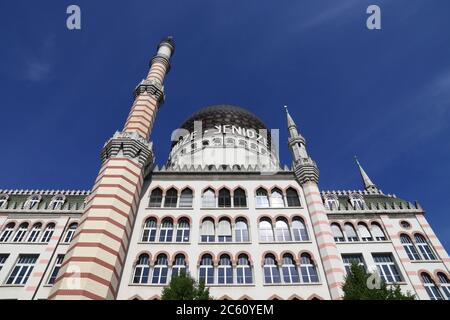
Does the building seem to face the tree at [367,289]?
no

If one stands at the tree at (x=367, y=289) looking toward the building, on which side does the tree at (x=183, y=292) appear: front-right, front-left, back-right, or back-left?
front-left

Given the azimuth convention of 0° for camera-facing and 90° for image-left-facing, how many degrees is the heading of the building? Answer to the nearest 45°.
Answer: approximately 0°
